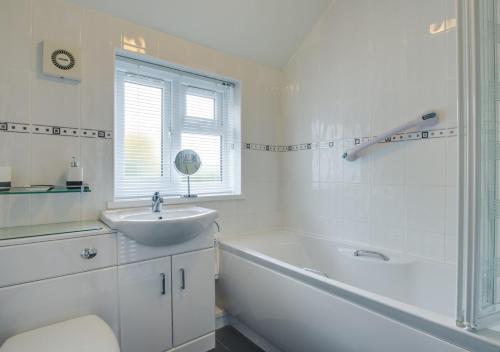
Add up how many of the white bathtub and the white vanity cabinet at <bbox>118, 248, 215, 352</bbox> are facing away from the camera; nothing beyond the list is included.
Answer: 0

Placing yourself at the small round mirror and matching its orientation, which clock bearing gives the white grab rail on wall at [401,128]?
The white grab rail on wall is roughly at 10 o'clock from the small round mirror.

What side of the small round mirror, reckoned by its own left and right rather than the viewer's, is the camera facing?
front

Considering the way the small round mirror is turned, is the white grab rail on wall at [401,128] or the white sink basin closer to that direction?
the white sink basin

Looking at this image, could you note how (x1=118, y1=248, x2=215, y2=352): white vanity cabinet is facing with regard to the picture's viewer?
facing the viewer and to the right of the viewer

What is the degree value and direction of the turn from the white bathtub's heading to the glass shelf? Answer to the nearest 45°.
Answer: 0° — it already faces it

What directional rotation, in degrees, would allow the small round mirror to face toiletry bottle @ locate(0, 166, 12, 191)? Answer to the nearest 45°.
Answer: approximately 45° to its right
